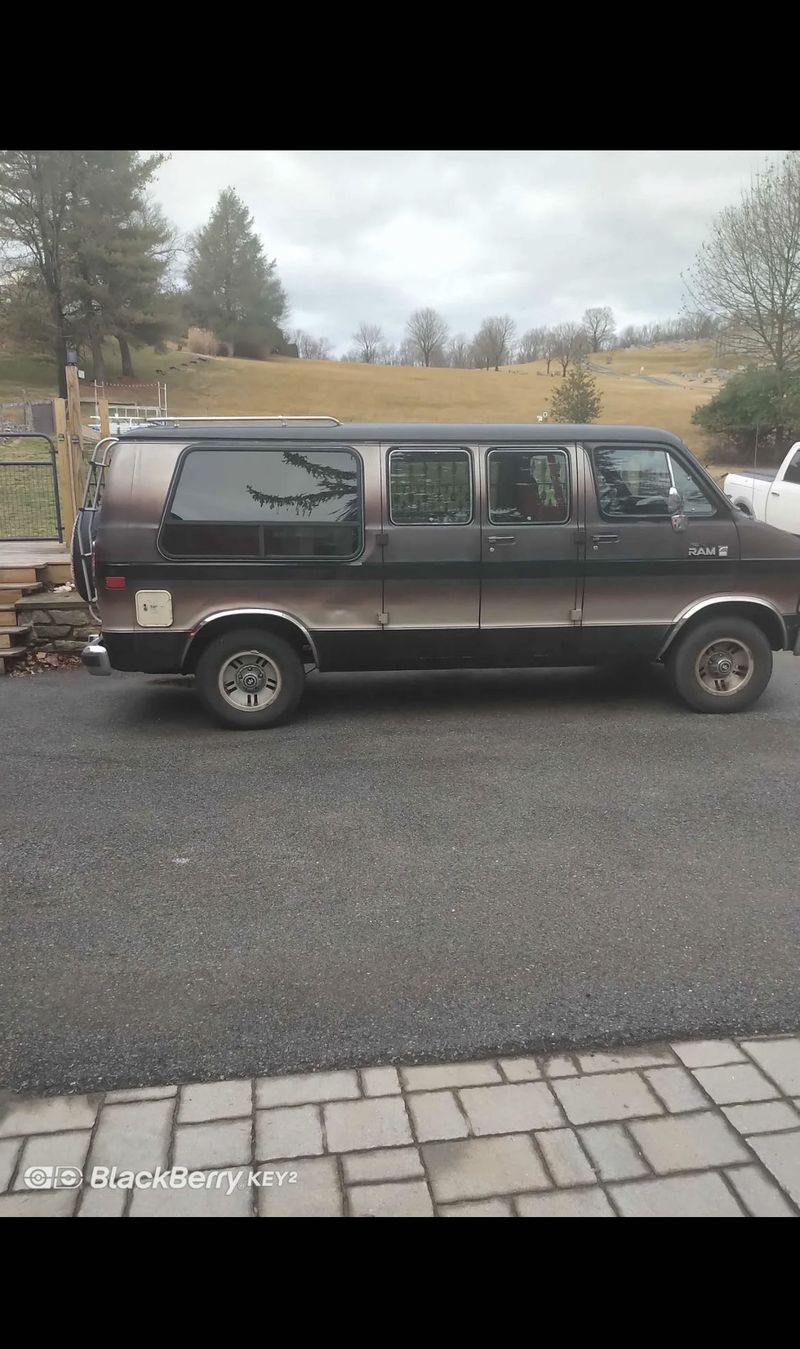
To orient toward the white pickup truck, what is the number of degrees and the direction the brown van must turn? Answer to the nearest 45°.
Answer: approximately 45° to its left

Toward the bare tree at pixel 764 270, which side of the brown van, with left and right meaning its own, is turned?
left

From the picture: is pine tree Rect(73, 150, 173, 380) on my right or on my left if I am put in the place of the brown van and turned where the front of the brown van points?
on my left

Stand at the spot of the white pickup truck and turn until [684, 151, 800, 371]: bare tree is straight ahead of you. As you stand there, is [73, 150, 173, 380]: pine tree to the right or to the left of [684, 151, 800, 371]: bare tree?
left

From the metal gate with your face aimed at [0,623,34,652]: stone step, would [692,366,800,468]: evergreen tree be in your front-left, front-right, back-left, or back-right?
back-left

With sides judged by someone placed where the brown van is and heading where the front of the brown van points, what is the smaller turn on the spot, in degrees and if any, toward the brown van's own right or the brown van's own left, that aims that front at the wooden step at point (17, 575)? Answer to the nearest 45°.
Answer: approximately 135° to the brown van's own left

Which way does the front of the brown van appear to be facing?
to the viewer's right

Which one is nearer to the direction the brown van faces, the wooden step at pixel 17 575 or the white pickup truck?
the white pickup truck

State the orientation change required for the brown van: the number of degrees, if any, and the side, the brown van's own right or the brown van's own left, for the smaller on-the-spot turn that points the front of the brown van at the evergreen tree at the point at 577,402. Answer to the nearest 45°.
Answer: approximately 90° to the brown van's own left
